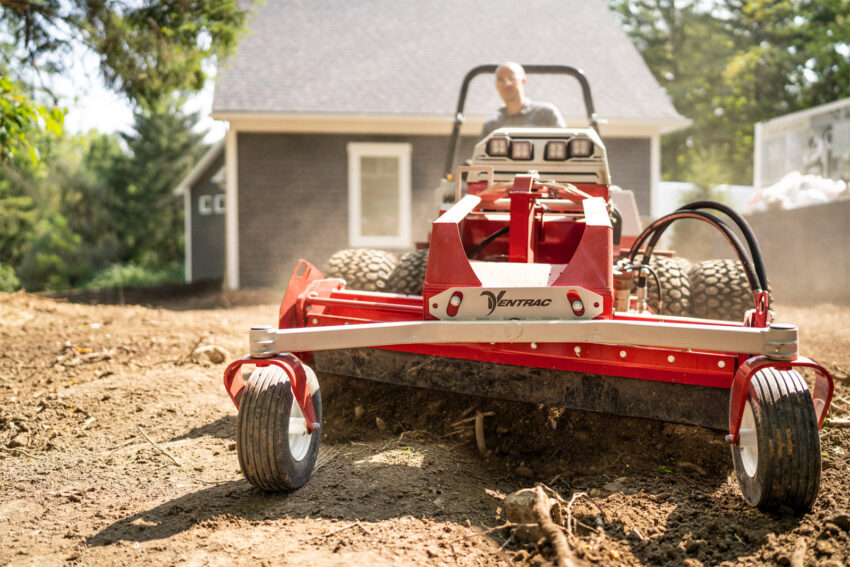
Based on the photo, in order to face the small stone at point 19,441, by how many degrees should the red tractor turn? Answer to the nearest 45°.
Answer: approximately 90° to its right

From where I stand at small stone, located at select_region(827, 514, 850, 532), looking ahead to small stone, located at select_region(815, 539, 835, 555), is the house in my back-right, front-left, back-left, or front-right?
back-right

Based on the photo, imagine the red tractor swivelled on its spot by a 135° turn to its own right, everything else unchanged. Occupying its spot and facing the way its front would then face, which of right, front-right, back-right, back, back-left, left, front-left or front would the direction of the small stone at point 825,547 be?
back

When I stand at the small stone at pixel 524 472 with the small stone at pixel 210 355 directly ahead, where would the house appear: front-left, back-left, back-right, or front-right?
front-right

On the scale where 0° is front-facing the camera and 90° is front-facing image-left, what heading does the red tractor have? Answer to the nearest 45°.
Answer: approximately 0°

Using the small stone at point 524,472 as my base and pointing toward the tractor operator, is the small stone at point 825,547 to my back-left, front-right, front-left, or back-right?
back-right

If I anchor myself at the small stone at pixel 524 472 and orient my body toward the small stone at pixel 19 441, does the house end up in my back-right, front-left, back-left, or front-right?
front-right

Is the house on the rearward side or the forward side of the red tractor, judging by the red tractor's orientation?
on the rearward side

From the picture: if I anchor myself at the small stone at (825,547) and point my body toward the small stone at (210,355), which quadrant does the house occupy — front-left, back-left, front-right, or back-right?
front-right
